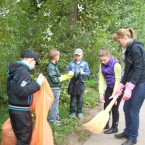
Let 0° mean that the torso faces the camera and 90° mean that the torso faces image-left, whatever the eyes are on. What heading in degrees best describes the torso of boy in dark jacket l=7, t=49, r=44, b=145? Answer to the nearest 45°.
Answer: approximately 270°

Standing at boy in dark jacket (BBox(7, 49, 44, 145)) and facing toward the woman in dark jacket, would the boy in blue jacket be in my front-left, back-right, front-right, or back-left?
front-left

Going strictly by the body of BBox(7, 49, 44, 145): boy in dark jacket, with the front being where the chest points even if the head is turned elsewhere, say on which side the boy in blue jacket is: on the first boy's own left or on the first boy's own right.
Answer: on the first boy's own left

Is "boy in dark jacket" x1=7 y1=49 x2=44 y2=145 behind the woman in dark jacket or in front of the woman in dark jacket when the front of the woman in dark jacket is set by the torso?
in front

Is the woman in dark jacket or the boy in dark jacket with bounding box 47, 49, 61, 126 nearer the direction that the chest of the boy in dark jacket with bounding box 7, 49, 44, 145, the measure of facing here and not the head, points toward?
the woman in dark jacket

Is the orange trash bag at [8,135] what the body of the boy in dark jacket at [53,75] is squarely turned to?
no

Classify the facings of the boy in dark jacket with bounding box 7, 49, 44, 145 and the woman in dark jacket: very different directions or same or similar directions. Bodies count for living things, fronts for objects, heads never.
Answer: very different directions

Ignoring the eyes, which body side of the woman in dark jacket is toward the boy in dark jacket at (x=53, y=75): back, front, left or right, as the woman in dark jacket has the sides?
front

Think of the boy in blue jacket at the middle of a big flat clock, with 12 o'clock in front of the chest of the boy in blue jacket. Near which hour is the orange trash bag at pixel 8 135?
The orange trash bag is roughly at 1 o'clock from the boy in blue jacket.

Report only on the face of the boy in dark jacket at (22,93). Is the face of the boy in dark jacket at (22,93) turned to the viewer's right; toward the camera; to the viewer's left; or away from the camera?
to the viewer's right

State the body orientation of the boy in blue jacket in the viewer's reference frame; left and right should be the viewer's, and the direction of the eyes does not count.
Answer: facing the viewer

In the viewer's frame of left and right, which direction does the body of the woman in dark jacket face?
facing to the left of the viewer

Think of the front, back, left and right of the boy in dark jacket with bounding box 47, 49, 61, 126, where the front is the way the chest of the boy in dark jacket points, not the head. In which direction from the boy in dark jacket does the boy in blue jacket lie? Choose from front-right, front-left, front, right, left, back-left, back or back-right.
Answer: front-left
